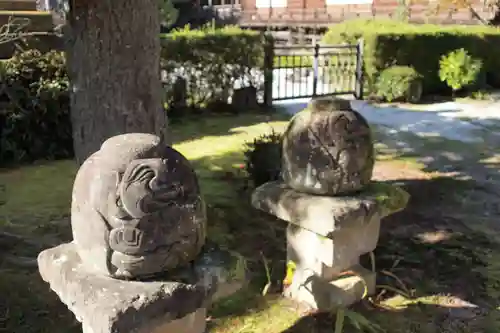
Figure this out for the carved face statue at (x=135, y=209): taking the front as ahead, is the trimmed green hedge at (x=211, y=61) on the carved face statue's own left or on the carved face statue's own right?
on the carved face statue's own left

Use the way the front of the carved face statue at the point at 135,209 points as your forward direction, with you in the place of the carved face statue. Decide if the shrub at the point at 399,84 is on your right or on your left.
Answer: on your left

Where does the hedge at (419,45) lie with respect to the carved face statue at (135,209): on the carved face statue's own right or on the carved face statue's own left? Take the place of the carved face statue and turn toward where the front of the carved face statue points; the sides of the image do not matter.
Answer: on the carved face statue's own left

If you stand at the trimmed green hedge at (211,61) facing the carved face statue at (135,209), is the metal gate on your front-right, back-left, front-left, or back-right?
back-left

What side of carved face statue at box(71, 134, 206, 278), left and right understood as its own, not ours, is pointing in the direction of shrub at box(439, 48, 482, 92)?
left

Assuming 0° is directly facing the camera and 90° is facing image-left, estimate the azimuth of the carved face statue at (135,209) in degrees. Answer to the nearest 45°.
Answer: approximately 315°

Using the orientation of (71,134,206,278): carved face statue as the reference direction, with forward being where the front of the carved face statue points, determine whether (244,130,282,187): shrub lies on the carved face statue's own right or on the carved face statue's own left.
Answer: on the carved face statue's own left

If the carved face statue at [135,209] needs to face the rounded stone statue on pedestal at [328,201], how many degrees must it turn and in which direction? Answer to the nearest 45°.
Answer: approximately 90° to its left

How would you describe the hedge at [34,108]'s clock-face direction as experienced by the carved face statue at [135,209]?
The hedge is roughly at 7 o'clock from the carved face statue.
